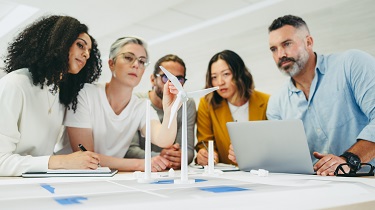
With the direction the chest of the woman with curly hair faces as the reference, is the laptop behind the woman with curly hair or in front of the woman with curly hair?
in front

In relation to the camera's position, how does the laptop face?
facing away from the viewer and to the right of the viewer

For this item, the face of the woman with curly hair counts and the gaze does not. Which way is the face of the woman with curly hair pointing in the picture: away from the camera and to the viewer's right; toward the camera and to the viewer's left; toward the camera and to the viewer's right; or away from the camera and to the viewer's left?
toward the camera and to the viewer's right

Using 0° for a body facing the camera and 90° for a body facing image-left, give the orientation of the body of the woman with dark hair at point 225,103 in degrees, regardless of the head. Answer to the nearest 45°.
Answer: approximately 0°

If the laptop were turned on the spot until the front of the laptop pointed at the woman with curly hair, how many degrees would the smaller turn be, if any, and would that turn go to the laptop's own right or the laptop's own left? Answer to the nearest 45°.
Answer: approximately 135° to the laptop's own left
